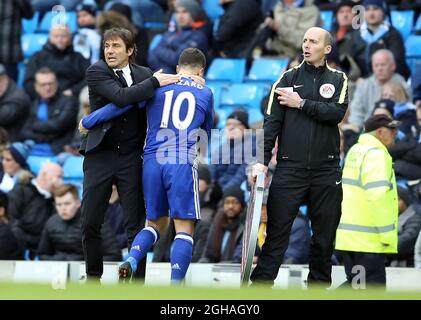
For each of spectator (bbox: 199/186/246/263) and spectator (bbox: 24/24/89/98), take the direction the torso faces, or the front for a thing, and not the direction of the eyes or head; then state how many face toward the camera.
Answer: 2

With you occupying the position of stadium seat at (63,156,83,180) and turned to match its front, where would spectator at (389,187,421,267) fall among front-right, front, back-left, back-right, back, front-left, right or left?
front-left

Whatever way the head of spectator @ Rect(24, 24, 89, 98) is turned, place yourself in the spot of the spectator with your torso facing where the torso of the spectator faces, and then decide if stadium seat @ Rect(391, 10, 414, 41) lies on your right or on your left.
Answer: on your left

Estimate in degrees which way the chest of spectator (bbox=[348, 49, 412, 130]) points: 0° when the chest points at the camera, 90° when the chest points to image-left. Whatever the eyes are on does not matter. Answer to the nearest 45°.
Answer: approximately 0°

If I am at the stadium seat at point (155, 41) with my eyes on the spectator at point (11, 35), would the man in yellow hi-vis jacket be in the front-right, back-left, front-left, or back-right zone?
back-left

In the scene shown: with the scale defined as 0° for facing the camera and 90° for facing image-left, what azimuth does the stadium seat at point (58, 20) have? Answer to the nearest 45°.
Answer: approximately 0°

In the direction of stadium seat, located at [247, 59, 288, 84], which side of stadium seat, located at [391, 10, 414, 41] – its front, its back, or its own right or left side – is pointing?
right

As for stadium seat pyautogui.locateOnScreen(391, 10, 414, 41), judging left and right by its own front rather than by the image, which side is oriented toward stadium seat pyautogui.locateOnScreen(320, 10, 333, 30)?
right

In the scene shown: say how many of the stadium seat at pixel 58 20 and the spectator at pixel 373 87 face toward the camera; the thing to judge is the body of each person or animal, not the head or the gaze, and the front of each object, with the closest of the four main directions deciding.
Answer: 2

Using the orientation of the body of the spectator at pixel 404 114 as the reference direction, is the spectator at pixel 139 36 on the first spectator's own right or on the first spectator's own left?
on the first spectator's own right

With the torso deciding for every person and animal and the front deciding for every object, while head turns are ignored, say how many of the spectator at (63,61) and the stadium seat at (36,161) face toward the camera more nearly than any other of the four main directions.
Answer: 2
